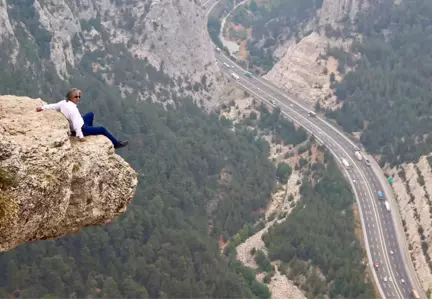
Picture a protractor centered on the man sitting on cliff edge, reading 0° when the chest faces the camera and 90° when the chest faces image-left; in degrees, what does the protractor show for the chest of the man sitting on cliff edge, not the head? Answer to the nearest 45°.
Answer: approximately 270°
